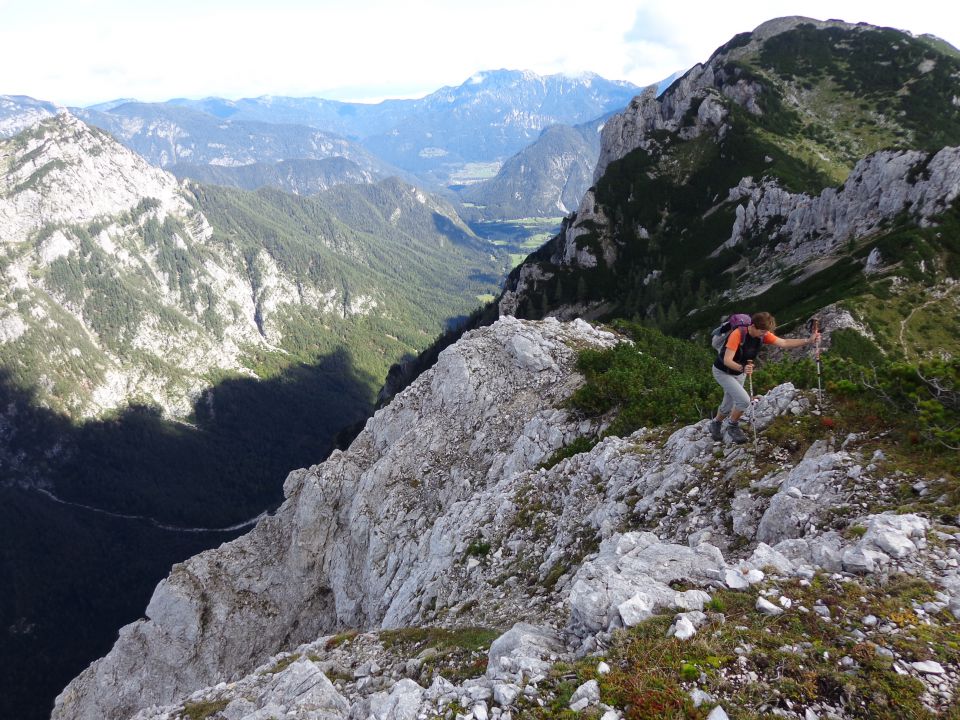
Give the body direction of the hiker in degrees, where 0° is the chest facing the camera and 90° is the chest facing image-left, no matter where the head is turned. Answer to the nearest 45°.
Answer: approximately 315°

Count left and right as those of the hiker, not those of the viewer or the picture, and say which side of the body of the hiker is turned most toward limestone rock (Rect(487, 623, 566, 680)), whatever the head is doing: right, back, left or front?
right
